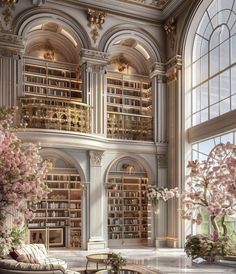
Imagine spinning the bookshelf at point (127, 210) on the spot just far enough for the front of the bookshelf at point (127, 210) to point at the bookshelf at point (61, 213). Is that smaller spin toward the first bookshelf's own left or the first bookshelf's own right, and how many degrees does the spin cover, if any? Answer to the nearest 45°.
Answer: approximately 45° to the first bookshelf's own right

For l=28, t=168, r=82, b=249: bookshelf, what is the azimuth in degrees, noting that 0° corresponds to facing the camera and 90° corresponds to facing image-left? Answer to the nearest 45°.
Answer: approximately 0°

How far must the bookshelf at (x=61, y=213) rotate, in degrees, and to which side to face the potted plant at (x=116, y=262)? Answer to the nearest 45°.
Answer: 0° — it already faces it

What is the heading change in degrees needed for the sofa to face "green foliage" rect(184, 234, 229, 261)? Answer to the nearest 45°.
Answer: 0° — it already faces it

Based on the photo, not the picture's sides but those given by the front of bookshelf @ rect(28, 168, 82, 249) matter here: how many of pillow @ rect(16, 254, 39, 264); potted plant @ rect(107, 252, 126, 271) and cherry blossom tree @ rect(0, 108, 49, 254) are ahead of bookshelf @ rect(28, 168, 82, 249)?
3

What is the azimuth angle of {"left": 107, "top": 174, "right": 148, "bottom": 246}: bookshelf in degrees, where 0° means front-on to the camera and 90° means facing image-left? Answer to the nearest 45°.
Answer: approximately 0°
